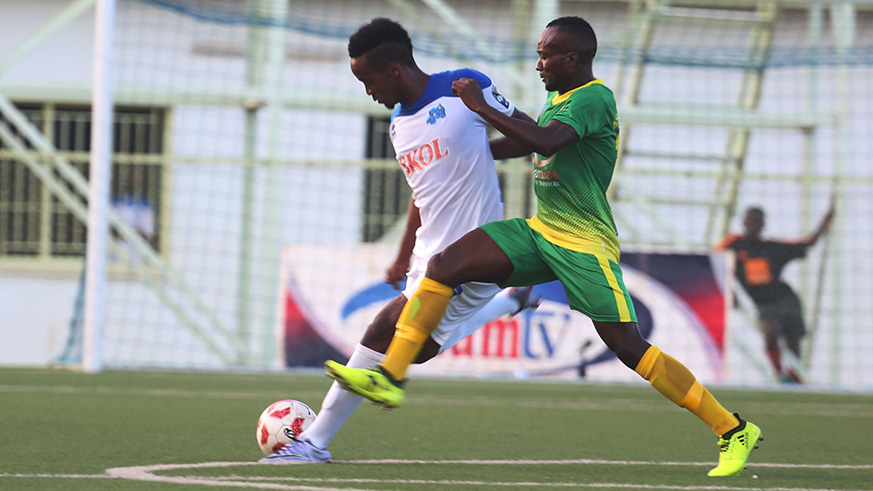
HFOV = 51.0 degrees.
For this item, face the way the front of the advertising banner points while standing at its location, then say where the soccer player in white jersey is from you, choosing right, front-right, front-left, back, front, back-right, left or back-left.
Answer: front

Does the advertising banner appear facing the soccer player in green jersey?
yes

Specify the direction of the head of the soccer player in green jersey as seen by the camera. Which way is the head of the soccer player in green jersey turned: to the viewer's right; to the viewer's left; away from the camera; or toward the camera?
to the viewer's left

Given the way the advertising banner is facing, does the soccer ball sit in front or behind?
in front

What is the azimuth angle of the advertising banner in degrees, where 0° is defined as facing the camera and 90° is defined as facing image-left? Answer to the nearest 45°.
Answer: approximately 0°

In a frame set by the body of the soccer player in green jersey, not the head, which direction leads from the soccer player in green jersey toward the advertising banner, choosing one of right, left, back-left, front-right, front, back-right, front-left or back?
right

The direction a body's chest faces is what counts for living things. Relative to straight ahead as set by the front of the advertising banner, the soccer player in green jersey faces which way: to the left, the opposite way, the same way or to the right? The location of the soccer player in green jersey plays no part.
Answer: to the right

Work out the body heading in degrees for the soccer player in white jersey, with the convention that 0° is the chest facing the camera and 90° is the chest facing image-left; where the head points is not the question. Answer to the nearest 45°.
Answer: approximately 45°

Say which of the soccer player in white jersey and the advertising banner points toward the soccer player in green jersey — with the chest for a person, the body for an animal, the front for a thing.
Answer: the advertising banner

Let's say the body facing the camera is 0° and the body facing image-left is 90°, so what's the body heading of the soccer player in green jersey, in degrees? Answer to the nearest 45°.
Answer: approximately 90°

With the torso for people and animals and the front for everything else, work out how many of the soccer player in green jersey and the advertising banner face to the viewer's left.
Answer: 1

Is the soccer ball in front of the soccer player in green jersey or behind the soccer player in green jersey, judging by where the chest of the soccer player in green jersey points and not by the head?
in front
